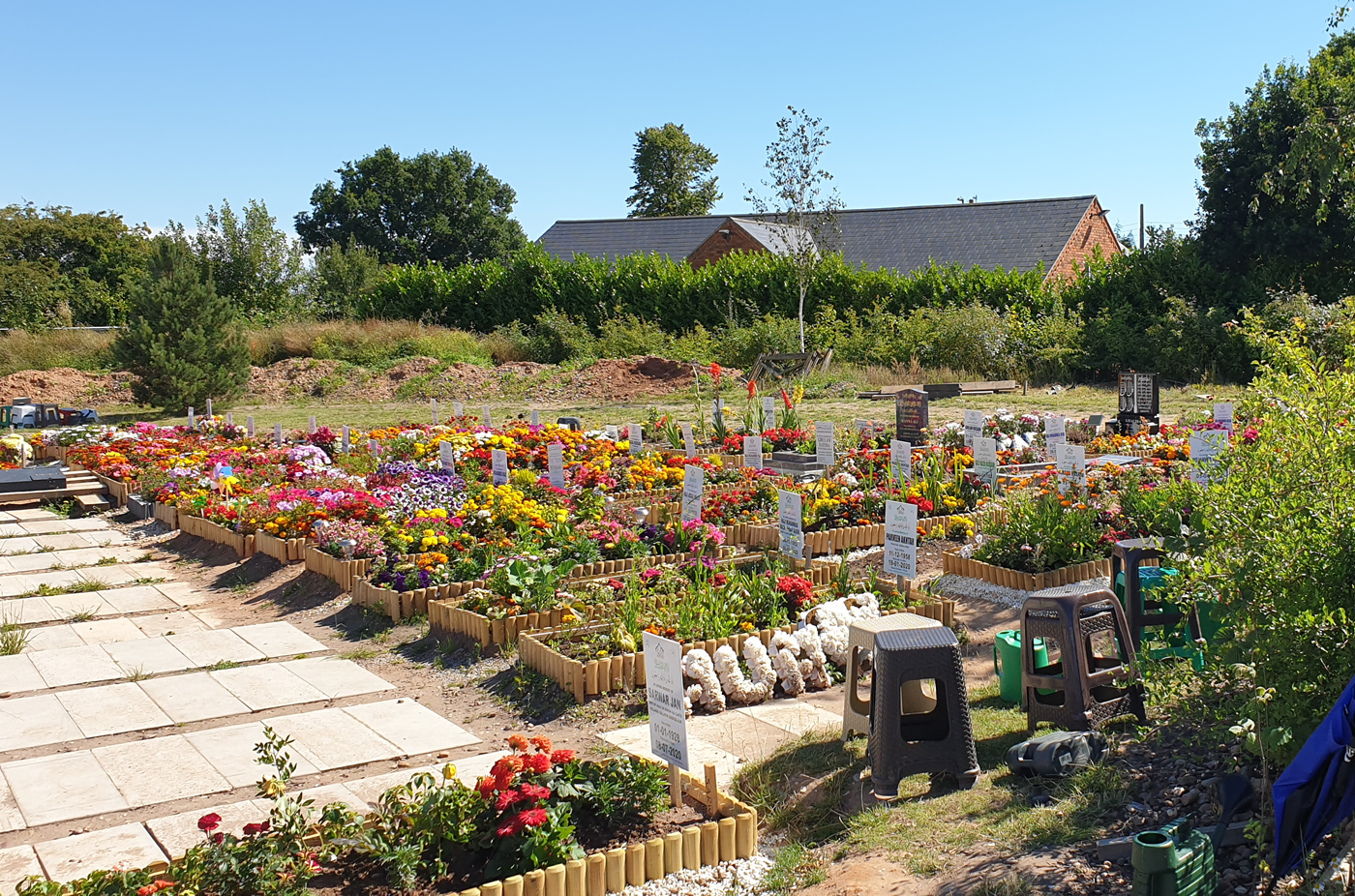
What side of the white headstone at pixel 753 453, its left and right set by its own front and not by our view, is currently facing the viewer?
front

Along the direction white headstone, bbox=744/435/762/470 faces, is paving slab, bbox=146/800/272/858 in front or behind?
in front

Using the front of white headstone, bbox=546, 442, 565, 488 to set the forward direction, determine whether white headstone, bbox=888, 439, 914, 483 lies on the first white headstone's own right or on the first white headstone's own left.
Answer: on the first white headstone's own left

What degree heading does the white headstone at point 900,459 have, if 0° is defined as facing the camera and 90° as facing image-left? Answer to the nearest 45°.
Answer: approximately 0°

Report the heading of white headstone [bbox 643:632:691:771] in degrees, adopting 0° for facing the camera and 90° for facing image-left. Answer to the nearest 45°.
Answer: approximately 45°

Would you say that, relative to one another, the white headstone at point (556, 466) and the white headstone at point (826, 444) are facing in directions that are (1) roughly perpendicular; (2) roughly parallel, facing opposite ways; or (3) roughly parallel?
roughly parallel

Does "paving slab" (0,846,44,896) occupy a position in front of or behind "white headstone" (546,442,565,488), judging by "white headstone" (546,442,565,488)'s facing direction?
in front

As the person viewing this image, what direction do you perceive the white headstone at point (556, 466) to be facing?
facing the viewer

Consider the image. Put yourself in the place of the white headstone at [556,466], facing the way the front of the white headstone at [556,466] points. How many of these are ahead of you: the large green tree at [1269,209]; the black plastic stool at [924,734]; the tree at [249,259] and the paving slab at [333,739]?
2

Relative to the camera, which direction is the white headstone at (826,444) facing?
toward the camera

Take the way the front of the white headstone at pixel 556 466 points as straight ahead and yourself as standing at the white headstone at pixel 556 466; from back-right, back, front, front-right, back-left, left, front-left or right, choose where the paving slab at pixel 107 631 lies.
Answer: front-right

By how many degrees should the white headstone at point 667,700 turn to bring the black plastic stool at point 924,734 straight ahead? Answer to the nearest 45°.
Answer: approximately 135° to its left

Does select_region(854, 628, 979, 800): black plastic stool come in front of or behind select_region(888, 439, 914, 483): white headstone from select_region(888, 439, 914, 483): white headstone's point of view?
in front

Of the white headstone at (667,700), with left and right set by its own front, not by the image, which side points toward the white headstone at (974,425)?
back
